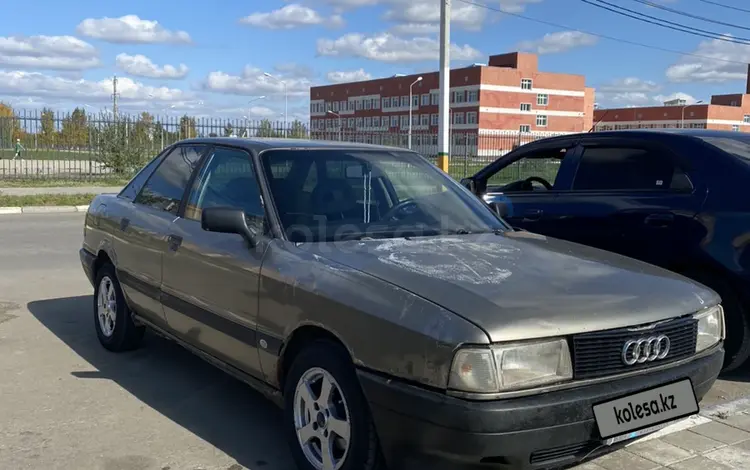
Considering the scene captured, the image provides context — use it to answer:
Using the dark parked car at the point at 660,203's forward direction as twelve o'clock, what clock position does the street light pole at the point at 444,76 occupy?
The street light pole is roughly at 1 o'clock from the dark parked car.

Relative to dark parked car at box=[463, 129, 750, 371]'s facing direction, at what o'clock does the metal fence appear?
The metal fence is roughly at 12 o'clock from the dark parked car.

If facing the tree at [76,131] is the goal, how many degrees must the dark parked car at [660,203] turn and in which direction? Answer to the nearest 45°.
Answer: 0° — it already faces it

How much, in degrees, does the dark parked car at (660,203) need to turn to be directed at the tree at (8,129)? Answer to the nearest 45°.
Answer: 0° — it already faces it

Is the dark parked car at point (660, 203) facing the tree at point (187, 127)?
yes

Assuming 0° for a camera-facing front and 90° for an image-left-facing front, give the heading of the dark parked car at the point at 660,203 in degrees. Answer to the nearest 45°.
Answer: approximately 135°
